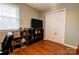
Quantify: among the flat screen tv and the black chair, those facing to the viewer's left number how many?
1

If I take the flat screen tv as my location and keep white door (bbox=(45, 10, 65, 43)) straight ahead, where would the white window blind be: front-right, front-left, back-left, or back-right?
back-right

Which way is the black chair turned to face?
to the viewer's left

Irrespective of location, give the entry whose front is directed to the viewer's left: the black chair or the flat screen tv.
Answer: the black chair
